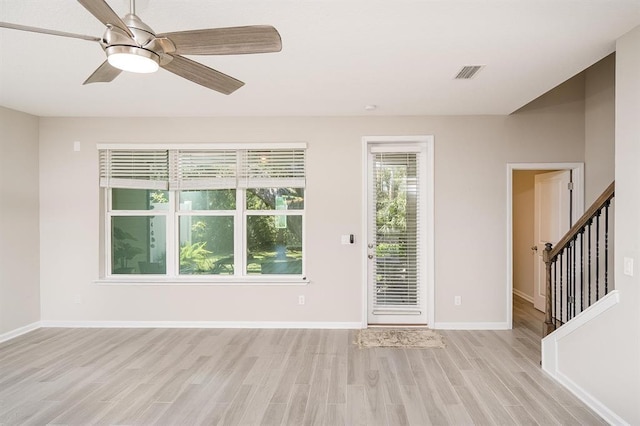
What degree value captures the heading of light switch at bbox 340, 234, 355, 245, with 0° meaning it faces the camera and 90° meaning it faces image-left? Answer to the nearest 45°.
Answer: approximately 0°

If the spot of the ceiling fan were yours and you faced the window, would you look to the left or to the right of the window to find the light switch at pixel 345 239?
right

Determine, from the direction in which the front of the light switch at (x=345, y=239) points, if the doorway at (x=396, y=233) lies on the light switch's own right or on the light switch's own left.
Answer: on the light switch's own left

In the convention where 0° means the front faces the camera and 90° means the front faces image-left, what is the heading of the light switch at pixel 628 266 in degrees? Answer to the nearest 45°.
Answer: approximately 45°

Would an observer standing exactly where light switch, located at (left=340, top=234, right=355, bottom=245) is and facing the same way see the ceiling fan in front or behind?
in front

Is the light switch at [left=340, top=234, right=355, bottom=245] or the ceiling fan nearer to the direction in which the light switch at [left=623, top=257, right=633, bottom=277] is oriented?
the ceiling fan

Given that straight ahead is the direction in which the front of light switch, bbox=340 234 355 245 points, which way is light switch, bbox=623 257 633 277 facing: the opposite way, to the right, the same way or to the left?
to the right

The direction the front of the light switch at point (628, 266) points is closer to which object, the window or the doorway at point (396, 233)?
the window

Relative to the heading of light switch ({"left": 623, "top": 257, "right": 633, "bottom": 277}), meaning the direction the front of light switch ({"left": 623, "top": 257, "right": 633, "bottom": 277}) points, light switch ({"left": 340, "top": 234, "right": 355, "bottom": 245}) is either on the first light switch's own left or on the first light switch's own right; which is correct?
on the first light switch's own right

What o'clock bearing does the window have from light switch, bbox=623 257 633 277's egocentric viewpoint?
The window is roughly at 1 o'clock from the light switch.

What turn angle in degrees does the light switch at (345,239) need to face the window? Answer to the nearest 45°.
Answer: approximately 90° to its right
